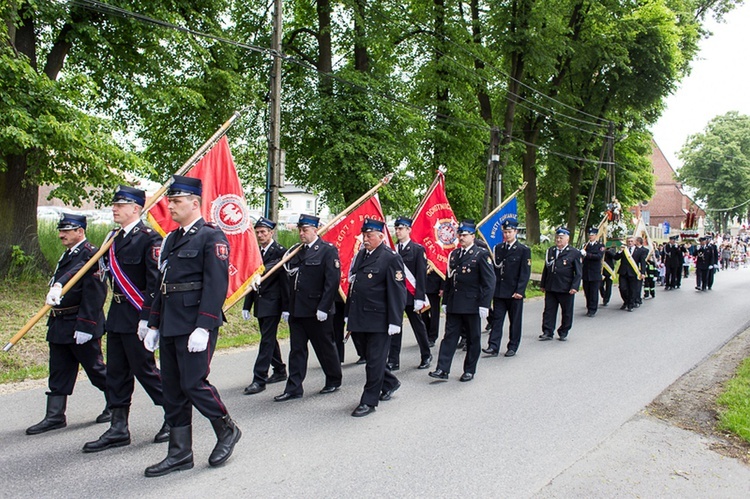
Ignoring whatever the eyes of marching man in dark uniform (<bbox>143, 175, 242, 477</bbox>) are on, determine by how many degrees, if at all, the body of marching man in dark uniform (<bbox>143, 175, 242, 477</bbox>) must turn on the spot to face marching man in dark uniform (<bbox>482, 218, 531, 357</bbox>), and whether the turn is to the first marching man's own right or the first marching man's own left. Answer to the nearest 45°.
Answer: approximately 180°

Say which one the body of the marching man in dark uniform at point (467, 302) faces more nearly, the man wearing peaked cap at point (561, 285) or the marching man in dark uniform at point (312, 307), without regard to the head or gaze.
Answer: the marching man in dark uniform

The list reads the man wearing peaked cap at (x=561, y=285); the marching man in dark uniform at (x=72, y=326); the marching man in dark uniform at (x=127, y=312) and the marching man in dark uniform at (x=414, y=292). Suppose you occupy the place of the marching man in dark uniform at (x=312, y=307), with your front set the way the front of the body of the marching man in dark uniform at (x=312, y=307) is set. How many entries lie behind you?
2

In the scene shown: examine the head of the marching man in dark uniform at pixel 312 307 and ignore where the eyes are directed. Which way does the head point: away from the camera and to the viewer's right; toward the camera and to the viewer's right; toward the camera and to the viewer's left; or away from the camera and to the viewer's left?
toward the camera and to the viewer's left

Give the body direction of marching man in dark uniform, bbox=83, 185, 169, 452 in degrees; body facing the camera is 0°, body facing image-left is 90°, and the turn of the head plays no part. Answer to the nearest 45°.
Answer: approximately 45°

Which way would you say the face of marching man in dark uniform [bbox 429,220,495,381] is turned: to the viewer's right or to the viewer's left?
to the viewer's left

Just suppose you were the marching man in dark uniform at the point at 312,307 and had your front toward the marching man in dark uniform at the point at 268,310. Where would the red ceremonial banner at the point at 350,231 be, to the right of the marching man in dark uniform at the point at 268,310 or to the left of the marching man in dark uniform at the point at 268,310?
right

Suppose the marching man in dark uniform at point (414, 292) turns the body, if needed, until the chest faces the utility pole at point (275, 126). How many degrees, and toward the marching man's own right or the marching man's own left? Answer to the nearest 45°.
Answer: approximately 90° to the marching man's own right

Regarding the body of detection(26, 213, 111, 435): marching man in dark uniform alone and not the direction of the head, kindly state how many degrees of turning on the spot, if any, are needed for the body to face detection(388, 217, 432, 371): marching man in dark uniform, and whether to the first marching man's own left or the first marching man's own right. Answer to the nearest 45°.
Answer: approximately 135° to the first marching man's own left

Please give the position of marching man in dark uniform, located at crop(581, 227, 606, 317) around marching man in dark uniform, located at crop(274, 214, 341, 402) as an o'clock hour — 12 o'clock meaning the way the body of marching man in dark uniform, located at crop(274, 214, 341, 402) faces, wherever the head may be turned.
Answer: marching man in dark uniform, located at crop(581, 227, 606, 317) is roughly at 6 o'clock from marching man in dark uniform, located at crop(274, 214, 341, 402).

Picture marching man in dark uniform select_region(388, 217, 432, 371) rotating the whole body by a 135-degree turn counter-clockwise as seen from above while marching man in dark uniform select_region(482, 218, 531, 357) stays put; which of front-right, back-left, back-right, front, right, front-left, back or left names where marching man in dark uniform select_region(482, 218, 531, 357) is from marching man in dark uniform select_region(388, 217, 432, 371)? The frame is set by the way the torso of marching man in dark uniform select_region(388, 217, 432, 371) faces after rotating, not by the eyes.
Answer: front-left

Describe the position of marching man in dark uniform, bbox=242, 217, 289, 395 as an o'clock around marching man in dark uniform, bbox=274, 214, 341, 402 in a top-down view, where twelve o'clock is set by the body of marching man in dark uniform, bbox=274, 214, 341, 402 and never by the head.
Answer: marching man in dark uniform, bbox=242, 217, 289, 395 is roughly at 3 o'clock from marching man in dark uniform, bbox=274, 214, 341, 402.
